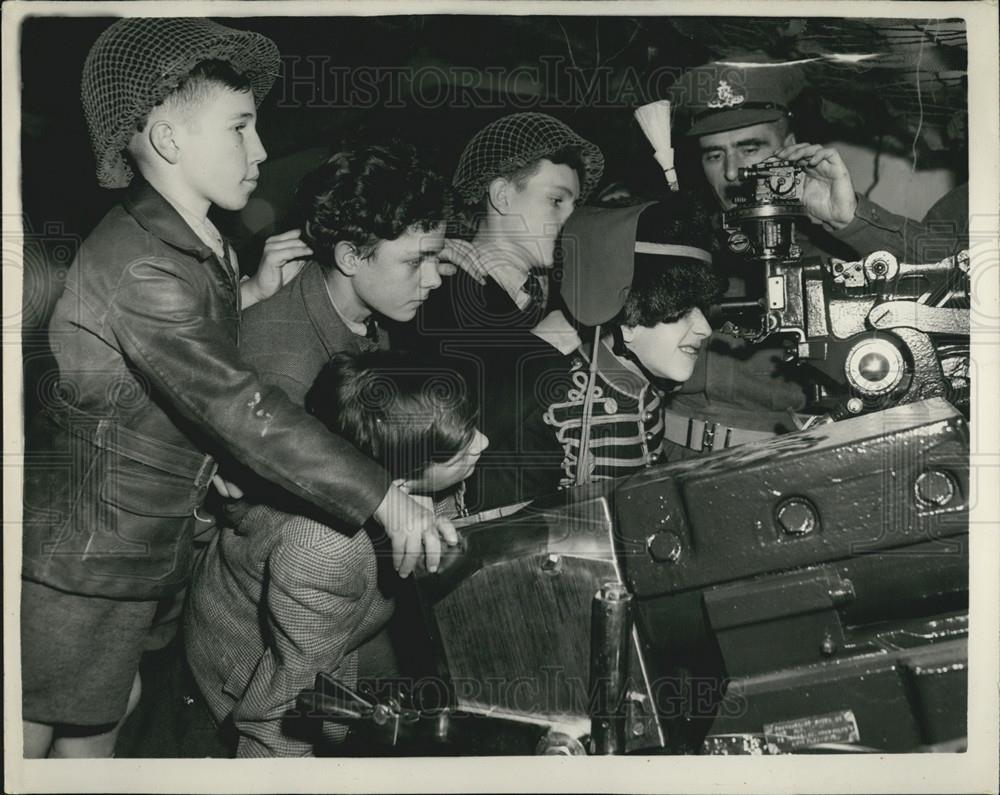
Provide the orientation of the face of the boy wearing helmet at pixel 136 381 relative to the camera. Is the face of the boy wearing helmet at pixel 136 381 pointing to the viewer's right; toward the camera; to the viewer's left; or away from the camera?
to the viewer's right

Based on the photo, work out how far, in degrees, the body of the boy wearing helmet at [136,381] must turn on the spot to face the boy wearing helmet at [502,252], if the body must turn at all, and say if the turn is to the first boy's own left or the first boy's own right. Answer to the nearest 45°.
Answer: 0° — they already face them

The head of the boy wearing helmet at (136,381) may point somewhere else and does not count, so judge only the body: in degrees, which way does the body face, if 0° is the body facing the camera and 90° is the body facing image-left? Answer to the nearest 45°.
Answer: approximately 270°
